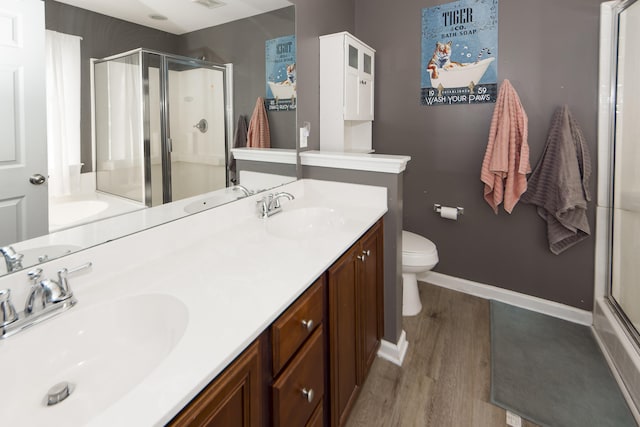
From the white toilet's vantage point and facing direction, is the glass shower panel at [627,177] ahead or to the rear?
ahead

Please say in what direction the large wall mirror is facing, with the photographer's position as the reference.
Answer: facing the viewer and to the right of the viewer

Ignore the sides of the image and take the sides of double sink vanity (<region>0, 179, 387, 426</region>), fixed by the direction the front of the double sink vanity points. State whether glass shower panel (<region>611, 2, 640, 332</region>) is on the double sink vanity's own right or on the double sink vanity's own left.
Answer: on the double sink vanity's own left

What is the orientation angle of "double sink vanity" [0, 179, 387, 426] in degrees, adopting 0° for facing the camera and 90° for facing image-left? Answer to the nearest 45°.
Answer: approximately 315°

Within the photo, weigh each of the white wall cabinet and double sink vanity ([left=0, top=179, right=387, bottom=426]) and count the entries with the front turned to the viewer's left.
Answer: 0

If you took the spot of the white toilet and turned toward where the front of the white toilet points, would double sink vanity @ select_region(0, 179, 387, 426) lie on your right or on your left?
on your right

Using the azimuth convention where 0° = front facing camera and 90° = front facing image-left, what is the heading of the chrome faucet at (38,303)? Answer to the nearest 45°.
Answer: approximately 315°

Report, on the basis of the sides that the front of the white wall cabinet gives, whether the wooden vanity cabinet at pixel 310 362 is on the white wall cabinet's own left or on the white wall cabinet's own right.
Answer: on the white wall cabinet's own right
